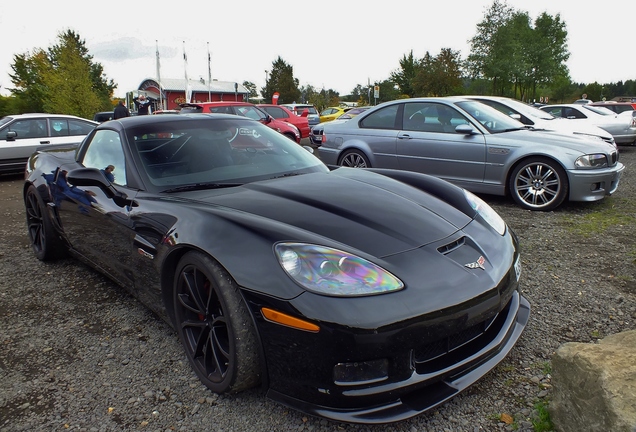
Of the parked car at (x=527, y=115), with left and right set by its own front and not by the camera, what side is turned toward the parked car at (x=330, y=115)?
back

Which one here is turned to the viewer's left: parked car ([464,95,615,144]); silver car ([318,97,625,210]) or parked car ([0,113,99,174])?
parked car ([0,113,99,174])

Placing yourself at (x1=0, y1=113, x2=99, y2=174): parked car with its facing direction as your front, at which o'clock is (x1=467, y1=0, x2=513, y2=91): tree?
The tree is roughly at 5 o'clock from the parked car.

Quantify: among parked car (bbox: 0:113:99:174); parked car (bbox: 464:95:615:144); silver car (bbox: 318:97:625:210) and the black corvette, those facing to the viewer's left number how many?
1

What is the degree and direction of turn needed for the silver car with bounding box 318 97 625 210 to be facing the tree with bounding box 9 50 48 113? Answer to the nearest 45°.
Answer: approximately 180°

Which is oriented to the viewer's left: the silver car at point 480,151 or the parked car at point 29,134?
the parked car

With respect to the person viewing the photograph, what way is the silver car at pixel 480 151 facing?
facing the viewer and to the right of the viewer

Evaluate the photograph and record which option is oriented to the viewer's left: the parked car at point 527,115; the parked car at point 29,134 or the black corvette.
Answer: the parked car at point 29,134

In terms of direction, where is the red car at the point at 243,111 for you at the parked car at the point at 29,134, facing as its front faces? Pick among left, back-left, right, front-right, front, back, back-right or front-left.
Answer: back

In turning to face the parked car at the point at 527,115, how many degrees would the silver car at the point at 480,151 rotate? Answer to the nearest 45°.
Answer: approximately 135° to its left

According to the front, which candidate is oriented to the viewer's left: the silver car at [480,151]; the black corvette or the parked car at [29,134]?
the parked car

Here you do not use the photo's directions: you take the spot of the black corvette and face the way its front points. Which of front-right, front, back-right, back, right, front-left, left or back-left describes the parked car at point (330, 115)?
back-left

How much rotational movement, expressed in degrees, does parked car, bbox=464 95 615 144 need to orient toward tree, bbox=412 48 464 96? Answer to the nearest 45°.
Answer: approximately 135° to its left

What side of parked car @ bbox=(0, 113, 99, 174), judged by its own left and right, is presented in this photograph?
left

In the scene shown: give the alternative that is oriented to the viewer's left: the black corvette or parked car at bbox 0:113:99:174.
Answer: the parked car
